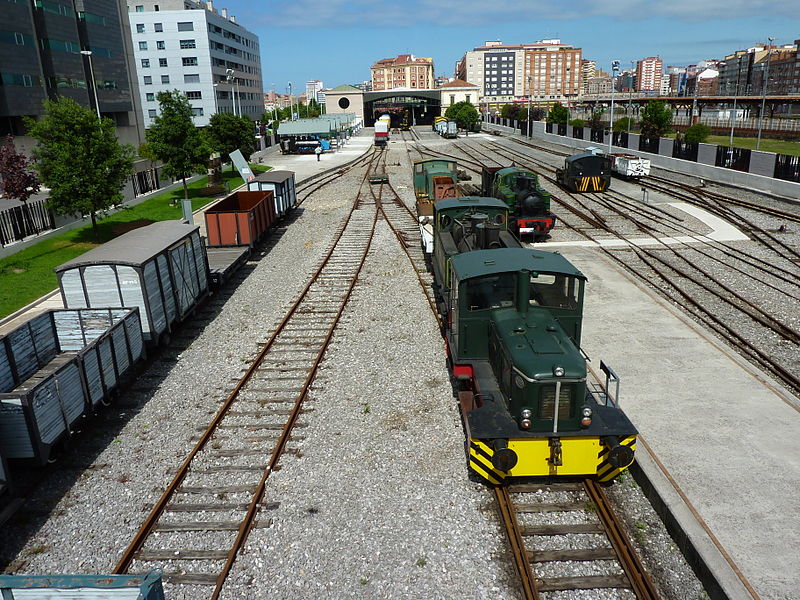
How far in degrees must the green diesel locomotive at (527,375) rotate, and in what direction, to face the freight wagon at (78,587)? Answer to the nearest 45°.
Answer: approximately 45° to its right

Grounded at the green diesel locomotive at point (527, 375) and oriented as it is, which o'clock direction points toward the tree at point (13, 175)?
The tree is roughly at 4 o'clock from the green diesel locomotive.

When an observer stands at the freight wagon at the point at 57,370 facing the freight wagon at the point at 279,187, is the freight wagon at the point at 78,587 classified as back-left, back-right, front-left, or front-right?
back-right

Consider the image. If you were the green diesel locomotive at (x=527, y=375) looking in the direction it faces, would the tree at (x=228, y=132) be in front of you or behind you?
behind

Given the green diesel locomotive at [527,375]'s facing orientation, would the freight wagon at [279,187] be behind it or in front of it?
behind

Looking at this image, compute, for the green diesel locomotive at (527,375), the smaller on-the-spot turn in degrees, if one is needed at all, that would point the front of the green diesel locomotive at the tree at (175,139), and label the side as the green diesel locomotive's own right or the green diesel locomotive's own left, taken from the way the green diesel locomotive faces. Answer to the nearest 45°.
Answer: approximately 135° to the green diesel locomotive's own right

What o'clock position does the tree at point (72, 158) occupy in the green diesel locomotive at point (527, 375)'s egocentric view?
The tree is roughly at 4 o'clock from the green diesel locomotive.

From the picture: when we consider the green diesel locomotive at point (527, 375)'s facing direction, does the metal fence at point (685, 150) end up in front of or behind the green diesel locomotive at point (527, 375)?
behind

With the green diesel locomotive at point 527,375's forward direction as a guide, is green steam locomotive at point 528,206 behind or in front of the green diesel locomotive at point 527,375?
behind

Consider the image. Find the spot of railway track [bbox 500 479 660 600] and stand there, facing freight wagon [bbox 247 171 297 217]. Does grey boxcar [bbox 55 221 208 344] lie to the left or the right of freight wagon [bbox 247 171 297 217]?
left

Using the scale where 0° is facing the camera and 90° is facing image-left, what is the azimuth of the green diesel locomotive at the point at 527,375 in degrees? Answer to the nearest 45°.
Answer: approximately 0°

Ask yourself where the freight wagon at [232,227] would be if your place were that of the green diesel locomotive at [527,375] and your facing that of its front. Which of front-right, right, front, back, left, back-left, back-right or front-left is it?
back-right

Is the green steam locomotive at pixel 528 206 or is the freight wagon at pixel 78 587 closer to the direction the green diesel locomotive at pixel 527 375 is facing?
the freight wagon

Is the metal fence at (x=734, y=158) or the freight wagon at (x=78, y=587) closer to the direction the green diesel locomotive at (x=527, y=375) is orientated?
the freight wagon
